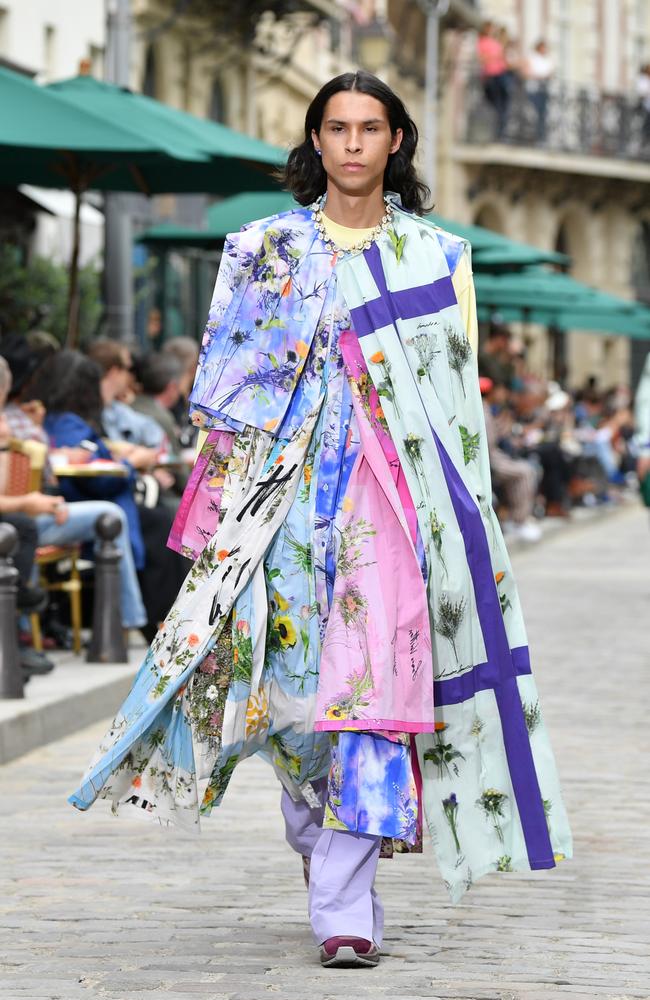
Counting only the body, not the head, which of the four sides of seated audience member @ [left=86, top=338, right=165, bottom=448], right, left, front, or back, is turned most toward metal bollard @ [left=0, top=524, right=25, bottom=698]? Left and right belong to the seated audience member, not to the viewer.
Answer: right

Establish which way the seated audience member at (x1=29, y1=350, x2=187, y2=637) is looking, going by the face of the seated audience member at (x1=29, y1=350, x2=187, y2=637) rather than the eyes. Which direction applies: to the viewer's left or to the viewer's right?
to the viewer's right

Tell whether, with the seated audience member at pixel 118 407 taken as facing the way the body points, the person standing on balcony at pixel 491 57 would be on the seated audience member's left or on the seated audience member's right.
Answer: on the seated audience member's left

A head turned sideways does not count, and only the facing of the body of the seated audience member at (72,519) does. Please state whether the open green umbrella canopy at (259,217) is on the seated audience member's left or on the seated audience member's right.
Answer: on the seated audience member's left

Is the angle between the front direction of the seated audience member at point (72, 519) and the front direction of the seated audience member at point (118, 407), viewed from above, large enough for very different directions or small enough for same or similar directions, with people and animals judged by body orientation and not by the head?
same or similar directions

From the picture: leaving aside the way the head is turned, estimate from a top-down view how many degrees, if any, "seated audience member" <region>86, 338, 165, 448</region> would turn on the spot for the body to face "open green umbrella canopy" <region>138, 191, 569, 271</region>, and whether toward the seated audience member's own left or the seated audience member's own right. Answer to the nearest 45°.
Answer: approximately 90° to the seated audience member's own left

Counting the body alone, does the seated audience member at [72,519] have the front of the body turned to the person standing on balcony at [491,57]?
no

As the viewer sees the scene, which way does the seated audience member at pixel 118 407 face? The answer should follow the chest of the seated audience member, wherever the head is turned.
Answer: to the viewer's right

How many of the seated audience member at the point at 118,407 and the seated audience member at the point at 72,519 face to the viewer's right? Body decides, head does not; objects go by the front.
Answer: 2

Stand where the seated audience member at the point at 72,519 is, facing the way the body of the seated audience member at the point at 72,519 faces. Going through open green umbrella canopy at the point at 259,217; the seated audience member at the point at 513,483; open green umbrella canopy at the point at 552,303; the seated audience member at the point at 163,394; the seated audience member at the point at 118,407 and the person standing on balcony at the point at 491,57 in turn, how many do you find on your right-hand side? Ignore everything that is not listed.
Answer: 0

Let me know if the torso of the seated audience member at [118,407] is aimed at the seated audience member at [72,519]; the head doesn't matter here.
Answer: no

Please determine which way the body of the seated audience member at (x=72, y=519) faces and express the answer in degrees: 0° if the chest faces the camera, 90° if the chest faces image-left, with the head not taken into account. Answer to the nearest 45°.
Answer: approximately 270°
